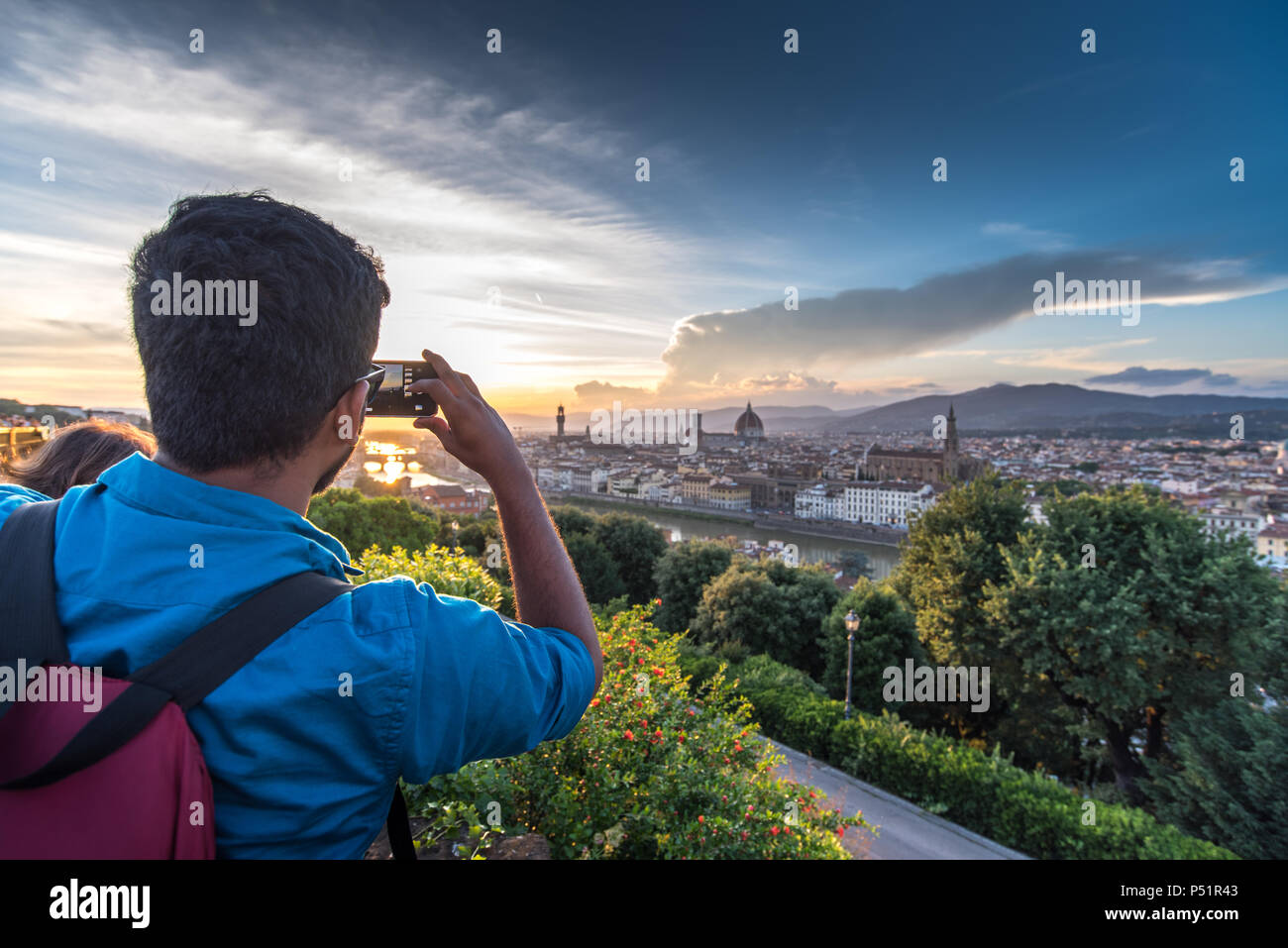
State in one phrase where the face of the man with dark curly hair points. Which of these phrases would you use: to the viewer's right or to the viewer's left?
to the viewer's right

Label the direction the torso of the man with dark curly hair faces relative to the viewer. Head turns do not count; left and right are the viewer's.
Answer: facing away from the viewer and to the right of the viewer

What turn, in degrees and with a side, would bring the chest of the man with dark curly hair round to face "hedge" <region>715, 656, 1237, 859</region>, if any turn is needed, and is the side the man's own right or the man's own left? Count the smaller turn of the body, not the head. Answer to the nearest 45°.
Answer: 0° — they already face it

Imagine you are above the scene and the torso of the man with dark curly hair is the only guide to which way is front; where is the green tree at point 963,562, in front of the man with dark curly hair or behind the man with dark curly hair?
in front

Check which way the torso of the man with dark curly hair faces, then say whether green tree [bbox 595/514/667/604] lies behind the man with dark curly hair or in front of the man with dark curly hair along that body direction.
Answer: in front

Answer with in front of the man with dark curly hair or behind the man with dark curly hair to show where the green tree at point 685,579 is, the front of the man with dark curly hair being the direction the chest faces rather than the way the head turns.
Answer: in front

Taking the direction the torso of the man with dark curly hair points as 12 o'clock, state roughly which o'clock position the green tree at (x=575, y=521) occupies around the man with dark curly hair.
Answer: The green tree is roughly at 11 o'clock from the man with dark curly hair.
